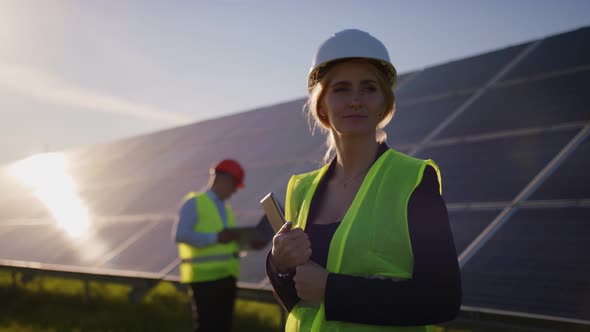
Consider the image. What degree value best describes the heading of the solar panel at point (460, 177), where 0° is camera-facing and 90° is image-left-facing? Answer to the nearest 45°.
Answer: approximately 45°

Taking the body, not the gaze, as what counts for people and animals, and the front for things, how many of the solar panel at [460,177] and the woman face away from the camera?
0

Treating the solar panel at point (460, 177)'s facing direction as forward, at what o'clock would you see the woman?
The woman is roughly at 11 o'clock from the solar panel.

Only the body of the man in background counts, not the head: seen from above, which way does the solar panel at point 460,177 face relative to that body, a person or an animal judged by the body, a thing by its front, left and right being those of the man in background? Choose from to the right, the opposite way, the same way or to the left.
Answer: to the right

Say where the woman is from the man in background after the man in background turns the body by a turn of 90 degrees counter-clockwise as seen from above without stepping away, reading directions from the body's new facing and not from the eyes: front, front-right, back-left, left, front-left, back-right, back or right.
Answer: back-right

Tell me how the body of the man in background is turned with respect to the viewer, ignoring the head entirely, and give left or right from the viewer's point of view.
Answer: facing the viewer and to the right of the viewer

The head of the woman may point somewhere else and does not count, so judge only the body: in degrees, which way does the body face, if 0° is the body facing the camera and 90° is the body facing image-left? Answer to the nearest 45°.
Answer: approximately 45°
